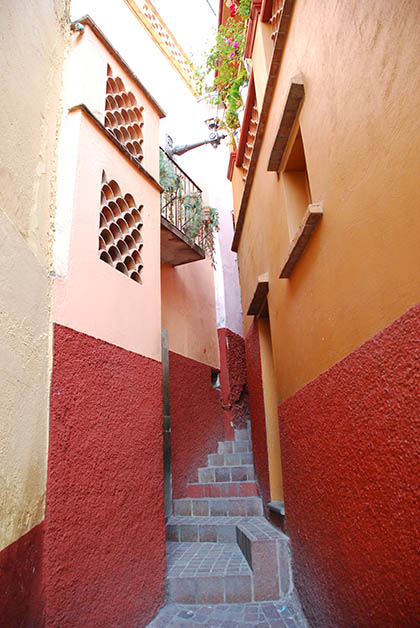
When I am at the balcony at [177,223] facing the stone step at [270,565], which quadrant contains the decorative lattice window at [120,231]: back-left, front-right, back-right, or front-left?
front-right

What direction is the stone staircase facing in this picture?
toward the camera
